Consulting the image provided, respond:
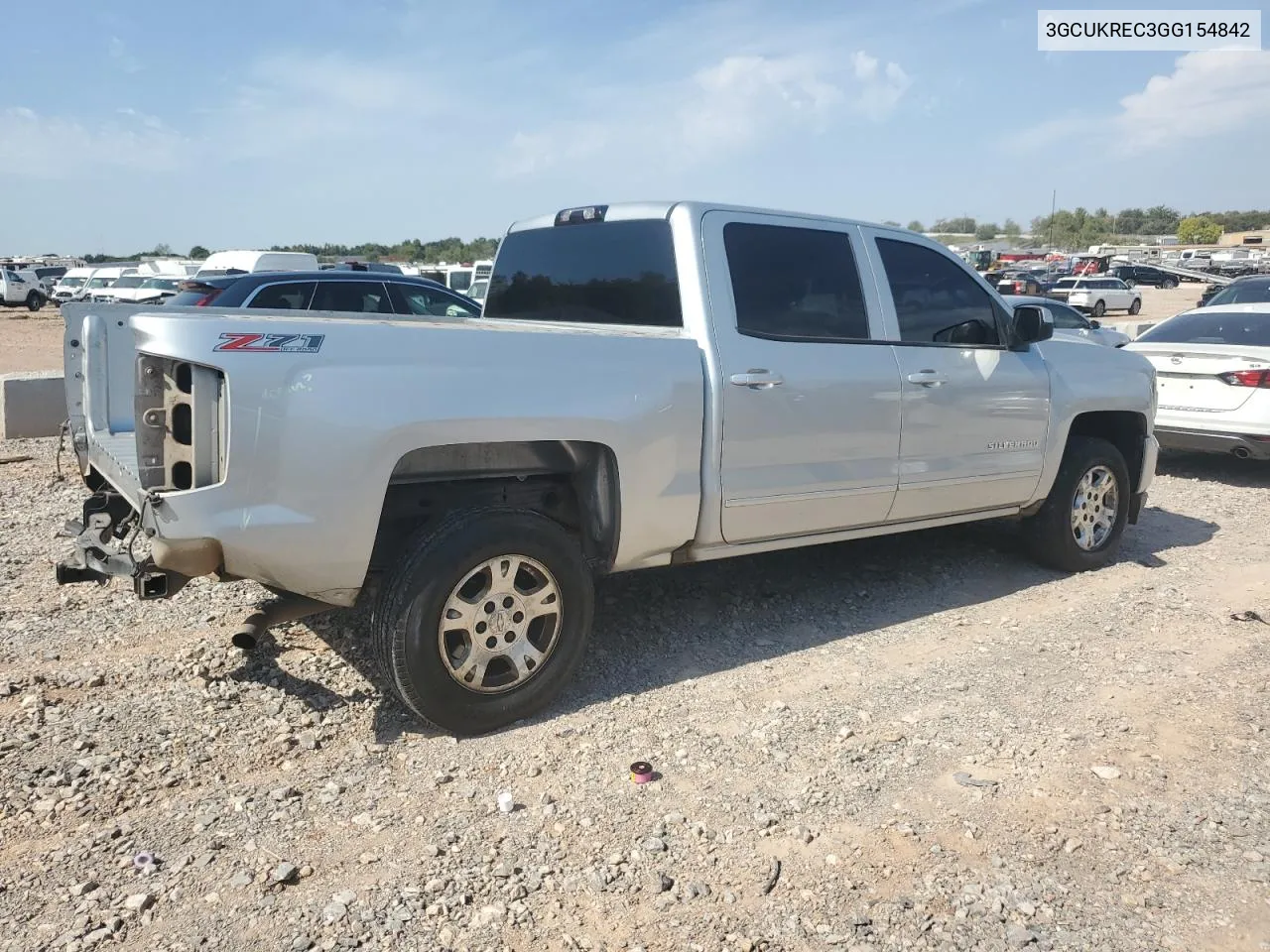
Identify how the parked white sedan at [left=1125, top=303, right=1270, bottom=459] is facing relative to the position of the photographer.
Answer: facing away from the viewer and to the right of the viewer

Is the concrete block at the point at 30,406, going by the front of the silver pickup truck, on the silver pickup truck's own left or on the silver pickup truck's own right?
on the silver pickup truck's own left

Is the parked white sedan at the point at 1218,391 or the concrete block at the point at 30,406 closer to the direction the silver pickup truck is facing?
the parked white sedan

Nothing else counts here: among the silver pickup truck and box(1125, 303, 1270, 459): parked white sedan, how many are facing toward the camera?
0

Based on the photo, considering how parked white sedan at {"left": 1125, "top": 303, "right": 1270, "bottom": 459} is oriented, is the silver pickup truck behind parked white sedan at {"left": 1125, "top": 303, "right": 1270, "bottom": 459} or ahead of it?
behind

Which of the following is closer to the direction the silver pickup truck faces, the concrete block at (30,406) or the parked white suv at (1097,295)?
the parked white suv

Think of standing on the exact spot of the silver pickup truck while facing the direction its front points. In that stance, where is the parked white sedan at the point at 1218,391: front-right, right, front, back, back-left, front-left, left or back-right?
front

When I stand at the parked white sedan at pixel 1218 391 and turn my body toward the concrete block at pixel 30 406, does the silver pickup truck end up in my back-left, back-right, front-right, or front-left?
front-left

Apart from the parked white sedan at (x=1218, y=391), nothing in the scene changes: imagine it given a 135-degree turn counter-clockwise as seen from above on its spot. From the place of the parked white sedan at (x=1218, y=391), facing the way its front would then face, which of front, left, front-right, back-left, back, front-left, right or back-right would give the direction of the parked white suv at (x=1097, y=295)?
right

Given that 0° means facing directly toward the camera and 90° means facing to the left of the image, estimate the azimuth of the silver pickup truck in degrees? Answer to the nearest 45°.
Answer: approximately 225°
